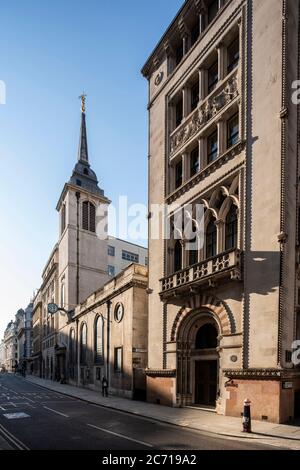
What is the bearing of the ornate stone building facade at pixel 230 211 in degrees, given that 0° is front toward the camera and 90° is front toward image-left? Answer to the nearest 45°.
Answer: approximately 45°
